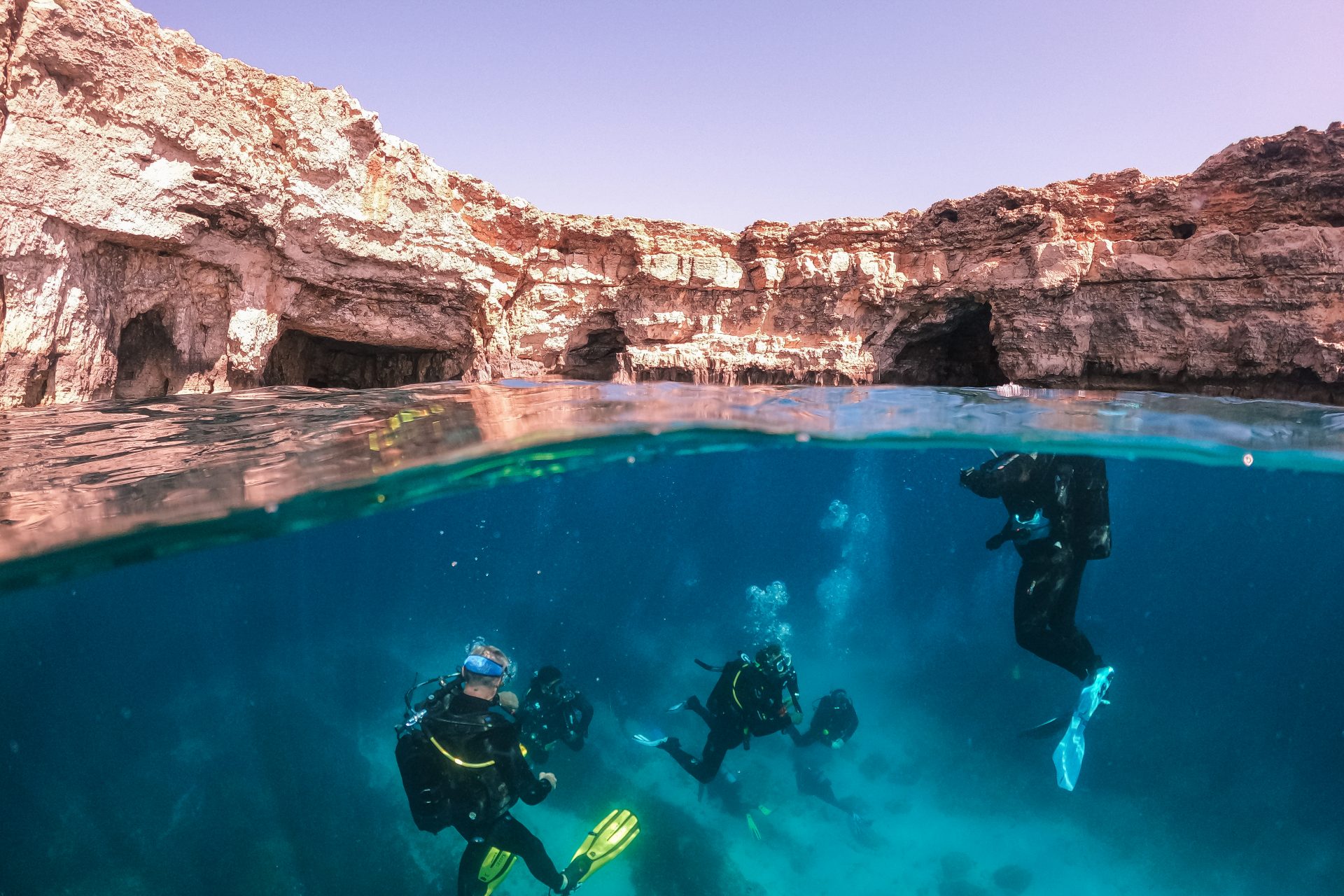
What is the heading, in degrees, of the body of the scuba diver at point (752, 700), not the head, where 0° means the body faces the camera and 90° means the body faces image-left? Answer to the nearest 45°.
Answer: approximately 315°

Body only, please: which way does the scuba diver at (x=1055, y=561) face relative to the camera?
to the viewer's left

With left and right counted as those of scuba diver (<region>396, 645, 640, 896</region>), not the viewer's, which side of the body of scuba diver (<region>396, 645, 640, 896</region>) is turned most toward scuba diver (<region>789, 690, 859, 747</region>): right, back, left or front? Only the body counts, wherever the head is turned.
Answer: front

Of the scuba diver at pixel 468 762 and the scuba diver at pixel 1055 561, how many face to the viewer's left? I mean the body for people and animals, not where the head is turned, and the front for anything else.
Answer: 1

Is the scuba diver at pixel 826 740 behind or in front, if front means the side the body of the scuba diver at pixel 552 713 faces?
behind

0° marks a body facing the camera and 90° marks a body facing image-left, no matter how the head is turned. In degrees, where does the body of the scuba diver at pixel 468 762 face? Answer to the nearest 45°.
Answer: approximately 225°

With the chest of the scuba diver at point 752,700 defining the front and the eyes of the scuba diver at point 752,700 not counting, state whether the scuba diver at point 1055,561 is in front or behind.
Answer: in front

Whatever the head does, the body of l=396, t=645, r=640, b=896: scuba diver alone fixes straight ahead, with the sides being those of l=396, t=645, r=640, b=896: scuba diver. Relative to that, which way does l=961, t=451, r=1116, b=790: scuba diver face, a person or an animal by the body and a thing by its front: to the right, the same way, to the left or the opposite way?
to the left
